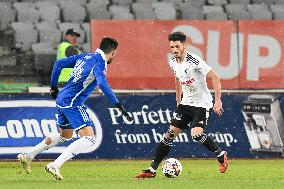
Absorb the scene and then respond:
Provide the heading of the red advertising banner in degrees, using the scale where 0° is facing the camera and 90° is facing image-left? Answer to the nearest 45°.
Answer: approximately 0°

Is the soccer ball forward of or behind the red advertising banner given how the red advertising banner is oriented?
forward

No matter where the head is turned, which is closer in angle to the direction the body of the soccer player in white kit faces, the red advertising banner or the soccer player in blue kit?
the soccer player in blue kit

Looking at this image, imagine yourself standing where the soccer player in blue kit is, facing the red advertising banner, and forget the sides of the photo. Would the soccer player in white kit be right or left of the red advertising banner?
right

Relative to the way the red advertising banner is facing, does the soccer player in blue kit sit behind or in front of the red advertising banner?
in front

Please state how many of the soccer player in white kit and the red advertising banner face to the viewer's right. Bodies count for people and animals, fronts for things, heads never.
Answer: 0

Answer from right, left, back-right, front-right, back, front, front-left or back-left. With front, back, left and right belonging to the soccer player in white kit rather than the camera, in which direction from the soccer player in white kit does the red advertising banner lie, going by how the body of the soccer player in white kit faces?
back-right

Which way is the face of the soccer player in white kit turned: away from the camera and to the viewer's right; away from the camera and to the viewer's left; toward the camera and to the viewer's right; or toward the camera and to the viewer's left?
toward the camera and to the viewer's left

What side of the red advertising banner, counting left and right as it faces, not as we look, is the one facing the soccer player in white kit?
front
